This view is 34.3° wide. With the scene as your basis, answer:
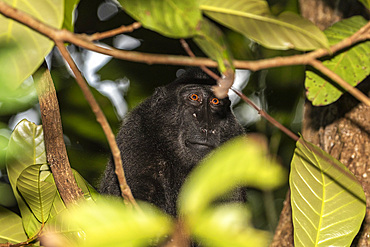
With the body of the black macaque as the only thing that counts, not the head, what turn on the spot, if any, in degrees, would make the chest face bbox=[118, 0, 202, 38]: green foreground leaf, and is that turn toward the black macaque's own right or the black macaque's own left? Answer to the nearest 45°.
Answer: approximately 45° to the black macaque's own right

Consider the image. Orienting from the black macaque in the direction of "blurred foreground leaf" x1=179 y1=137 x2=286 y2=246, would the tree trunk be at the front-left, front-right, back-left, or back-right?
front-left

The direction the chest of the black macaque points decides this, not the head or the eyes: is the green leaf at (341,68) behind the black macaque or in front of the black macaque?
in front

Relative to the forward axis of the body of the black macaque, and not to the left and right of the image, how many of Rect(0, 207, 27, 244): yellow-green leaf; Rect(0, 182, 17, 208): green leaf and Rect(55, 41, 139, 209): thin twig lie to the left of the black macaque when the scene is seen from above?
0

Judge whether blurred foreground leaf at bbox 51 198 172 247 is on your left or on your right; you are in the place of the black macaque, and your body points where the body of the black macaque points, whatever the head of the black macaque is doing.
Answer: on your right

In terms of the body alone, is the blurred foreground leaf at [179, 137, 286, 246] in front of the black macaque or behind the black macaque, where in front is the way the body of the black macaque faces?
in front

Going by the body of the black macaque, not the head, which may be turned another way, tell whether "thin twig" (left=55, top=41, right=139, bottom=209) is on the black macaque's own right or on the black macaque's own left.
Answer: on the black macaque's own right

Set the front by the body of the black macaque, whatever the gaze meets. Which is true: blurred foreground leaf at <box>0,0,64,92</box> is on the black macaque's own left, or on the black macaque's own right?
on the black macaque's own right

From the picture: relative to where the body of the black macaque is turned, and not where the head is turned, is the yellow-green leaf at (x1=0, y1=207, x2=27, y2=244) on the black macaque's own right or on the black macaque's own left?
on the black macaque's own right

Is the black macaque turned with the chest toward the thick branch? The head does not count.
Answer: no

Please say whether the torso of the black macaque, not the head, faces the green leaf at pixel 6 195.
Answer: no

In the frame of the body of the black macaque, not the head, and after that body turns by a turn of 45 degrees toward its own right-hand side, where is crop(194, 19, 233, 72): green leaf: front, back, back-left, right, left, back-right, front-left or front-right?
front

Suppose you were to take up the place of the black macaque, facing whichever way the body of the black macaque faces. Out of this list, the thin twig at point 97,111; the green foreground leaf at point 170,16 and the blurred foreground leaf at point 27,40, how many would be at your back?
0
